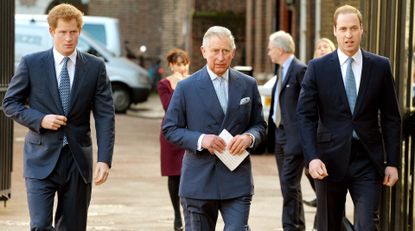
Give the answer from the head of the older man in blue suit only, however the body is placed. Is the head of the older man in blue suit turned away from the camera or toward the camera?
toward the camera

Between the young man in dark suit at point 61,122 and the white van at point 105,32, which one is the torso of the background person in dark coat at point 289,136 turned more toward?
the young man in dark suit

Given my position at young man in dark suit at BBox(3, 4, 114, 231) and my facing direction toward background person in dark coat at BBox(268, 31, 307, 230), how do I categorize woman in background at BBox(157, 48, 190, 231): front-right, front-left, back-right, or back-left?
front-left

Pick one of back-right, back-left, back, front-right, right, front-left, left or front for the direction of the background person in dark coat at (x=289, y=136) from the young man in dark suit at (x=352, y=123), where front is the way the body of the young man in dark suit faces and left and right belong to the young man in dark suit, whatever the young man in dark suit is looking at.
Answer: back

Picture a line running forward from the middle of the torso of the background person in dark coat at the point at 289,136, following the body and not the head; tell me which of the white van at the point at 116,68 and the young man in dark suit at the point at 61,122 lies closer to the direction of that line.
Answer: the young man in dark suit

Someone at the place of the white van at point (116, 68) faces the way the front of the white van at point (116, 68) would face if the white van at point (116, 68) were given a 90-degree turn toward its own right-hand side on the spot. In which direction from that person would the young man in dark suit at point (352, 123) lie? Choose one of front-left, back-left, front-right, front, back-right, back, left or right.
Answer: front

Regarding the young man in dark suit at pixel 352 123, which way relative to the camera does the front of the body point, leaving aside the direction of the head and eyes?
toward the camera

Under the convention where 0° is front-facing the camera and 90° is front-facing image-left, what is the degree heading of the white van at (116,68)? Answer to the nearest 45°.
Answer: approximately 270°

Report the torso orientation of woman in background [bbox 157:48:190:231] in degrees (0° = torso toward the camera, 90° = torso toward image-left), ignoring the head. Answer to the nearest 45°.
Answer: approximately 315°

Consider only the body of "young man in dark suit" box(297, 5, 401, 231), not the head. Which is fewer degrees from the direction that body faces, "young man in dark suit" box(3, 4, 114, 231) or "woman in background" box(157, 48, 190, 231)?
the young man in dark suit

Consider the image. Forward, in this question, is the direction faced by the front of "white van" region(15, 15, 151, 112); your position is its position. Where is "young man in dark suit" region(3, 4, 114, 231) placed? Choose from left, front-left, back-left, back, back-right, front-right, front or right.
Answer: right

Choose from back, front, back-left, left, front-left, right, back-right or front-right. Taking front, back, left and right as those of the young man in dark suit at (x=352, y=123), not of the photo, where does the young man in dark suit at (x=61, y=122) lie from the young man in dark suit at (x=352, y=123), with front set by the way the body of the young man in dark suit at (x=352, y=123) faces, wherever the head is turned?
right

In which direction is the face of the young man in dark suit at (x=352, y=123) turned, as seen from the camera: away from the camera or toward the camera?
toward the camera
